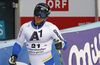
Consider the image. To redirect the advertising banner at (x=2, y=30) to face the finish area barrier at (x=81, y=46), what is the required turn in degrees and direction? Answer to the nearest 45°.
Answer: approximately 45° to its left

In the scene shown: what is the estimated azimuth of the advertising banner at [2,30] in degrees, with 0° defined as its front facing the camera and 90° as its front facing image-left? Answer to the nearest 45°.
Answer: approximately 0°
